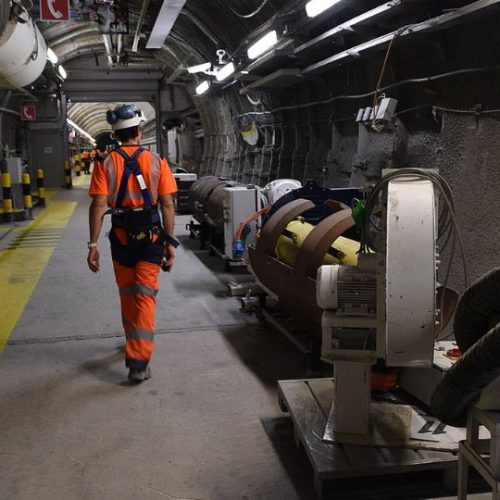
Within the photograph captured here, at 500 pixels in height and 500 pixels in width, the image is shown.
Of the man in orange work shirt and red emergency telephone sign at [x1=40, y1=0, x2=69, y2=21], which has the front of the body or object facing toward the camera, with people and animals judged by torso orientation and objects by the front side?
the red telephone sign hanging overhead

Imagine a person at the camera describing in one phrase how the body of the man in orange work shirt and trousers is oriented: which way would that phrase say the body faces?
away from the camera

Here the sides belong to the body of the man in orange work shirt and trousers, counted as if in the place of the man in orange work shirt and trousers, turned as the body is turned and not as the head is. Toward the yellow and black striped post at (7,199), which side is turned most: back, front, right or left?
front

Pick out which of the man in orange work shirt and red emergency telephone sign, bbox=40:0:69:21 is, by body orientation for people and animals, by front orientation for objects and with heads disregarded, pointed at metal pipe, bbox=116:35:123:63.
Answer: the man in orange work shirt and trousers

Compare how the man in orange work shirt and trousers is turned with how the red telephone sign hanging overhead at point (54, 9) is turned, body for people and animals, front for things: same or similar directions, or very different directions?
very different directions

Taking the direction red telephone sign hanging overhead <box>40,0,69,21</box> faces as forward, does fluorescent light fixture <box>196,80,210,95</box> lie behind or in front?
behind

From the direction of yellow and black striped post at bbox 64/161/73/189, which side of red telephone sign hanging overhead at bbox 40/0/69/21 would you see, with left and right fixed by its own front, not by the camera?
back

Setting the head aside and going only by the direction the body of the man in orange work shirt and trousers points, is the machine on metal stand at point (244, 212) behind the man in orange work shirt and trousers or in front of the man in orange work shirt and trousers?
in front

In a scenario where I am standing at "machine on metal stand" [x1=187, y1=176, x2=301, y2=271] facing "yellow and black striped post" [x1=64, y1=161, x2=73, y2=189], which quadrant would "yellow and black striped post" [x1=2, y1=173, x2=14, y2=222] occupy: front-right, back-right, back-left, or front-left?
front-left

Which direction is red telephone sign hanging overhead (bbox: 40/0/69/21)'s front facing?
toward the camera

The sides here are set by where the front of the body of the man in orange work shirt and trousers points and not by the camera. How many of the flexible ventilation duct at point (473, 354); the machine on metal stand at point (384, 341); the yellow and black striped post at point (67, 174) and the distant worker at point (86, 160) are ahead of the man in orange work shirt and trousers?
2

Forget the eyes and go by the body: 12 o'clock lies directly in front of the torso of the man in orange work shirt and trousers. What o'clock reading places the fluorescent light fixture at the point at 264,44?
The fluorescent light fixture is roughly at 1 o'clock from the man in orange work shirt and trousers.

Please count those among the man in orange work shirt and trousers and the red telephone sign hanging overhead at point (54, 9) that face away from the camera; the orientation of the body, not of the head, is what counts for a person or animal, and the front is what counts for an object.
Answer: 1
